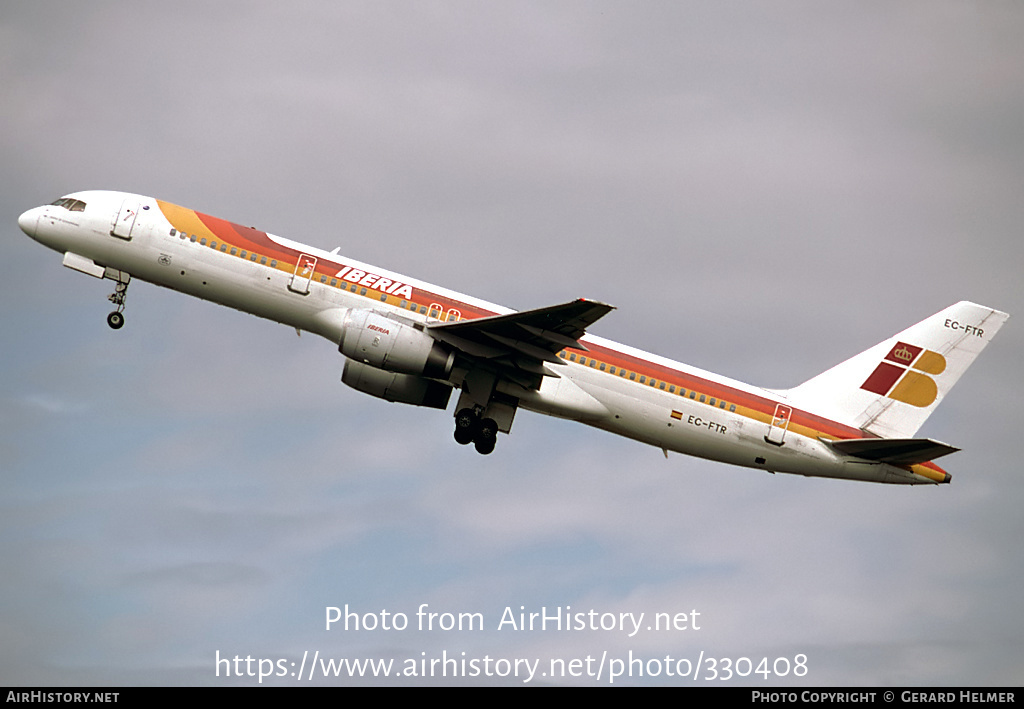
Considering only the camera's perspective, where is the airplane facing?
facing to the left of the viewer
